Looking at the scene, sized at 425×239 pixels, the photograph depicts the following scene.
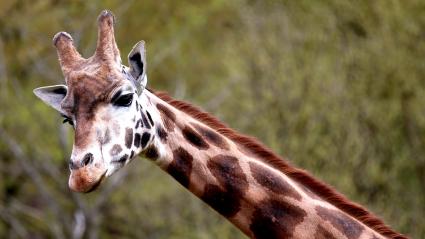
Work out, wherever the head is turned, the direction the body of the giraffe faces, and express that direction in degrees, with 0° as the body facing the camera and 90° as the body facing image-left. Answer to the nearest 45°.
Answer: approximately 45°
